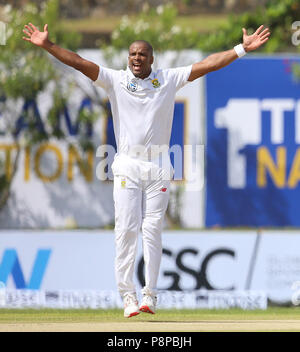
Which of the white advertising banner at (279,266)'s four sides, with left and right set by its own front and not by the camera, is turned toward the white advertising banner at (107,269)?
right

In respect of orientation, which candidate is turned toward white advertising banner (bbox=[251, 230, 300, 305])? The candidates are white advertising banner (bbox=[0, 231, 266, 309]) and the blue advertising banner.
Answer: the blue advertising banner

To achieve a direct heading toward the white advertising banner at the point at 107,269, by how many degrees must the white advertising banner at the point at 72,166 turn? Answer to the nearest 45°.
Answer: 0° — it already faces it

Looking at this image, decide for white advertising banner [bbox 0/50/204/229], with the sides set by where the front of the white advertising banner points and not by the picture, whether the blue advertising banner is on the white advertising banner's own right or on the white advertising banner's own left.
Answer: on the white advertising banner's own left

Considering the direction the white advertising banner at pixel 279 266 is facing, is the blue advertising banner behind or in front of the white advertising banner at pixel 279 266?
behind

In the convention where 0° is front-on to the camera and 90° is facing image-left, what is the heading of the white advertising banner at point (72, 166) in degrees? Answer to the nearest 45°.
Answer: approximately 0°

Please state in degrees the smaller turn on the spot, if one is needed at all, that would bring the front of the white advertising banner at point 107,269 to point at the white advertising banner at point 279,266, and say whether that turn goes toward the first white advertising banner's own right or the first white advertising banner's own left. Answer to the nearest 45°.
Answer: approximately 90° to the first white advertising banner's own left

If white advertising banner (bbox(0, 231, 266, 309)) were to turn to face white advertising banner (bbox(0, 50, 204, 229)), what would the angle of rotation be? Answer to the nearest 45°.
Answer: approximately 180°

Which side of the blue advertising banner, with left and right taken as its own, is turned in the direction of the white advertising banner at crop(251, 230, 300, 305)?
front
